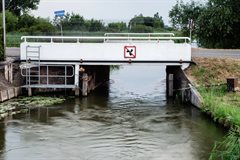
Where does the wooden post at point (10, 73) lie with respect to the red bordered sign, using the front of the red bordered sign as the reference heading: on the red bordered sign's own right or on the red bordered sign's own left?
on the red bordered sign's own right

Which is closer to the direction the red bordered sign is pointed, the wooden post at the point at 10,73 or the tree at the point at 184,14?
the wooden post

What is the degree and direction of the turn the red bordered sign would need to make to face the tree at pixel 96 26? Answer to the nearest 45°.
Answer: approximately 180°

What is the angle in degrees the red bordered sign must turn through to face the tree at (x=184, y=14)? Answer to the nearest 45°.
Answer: approximately 180°

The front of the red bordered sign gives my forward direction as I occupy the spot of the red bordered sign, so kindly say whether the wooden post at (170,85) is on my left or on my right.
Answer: on my left

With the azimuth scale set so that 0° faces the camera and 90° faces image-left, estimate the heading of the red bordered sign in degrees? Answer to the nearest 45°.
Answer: approximately 0°

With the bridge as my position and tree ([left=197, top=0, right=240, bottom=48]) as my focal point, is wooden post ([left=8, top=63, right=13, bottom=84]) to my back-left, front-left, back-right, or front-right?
back-left

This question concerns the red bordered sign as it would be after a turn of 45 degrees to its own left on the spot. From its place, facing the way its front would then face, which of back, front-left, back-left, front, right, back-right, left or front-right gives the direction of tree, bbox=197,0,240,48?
left

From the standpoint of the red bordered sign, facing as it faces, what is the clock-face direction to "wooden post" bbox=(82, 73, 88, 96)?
The wooden post is roughly at 3 o'clock from the red bordered sign.
